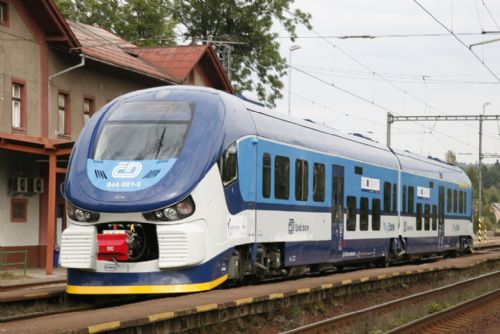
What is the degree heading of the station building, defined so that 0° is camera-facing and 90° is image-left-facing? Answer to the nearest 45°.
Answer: approximately 315°

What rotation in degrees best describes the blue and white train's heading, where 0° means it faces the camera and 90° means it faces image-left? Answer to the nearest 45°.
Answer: approximately 45°
